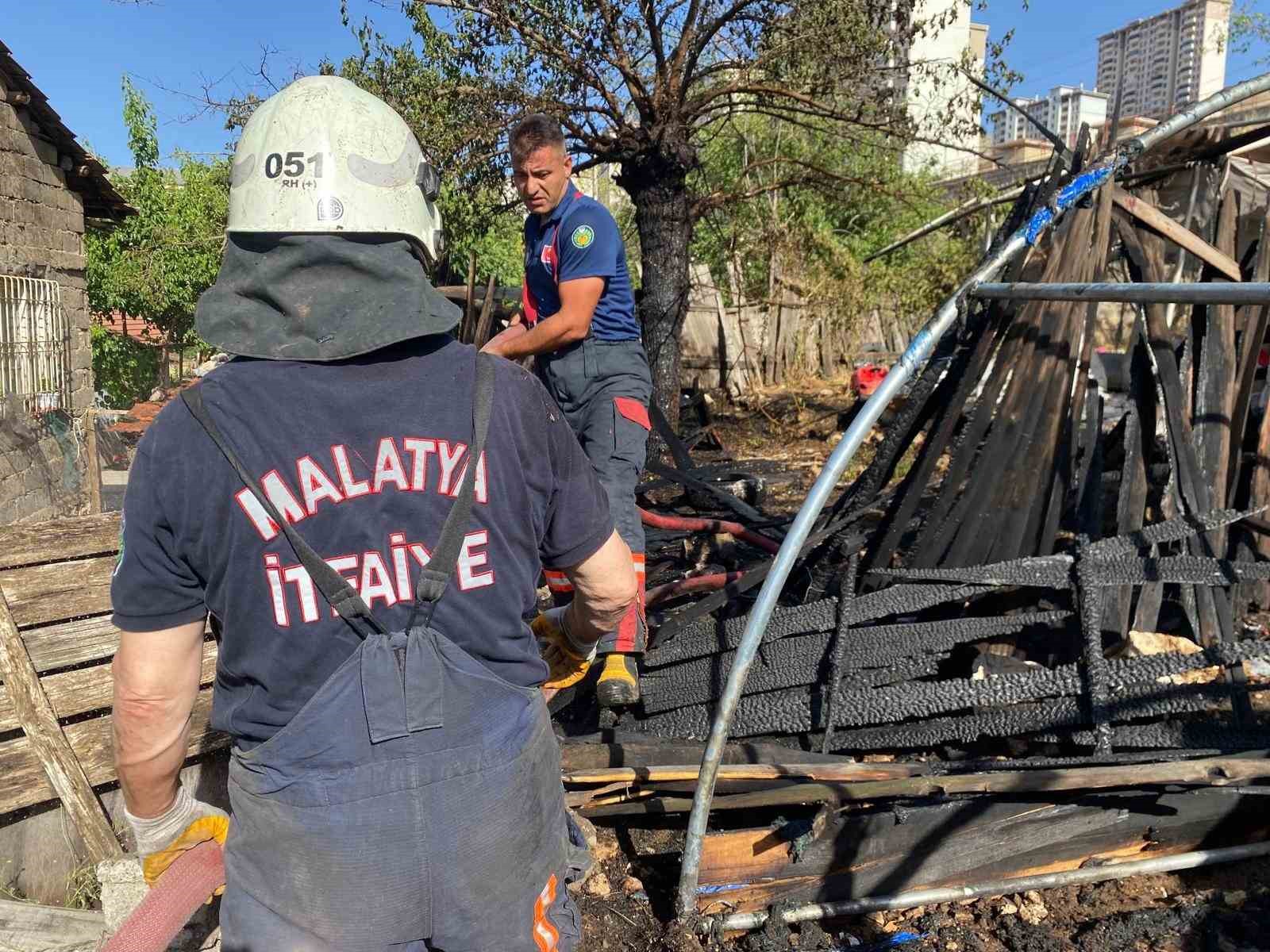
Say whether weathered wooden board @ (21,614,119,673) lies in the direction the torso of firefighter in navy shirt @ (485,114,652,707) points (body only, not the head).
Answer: yes

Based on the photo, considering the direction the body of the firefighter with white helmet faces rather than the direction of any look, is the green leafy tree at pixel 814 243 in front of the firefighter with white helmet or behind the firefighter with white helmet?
in front

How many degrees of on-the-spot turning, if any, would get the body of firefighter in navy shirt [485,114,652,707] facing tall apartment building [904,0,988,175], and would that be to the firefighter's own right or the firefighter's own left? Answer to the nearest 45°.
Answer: approximately 180°

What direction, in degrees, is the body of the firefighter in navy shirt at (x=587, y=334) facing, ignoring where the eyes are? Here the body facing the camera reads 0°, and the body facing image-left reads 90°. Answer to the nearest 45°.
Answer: approximately 45°

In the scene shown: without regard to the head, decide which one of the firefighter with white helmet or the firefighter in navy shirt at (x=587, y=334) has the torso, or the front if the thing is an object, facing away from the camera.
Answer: the firefighter with white helmet

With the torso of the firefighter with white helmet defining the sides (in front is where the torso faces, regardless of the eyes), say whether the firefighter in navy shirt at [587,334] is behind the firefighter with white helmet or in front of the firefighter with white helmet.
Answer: in front

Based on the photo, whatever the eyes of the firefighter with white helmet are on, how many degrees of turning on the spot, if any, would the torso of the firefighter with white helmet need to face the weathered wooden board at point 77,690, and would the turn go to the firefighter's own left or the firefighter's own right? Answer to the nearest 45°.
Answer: approximately 45° to the firefighter's own left

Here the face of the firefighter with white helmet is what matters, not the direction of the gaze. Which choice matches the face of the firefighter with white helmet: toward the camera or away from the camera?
away from the camera

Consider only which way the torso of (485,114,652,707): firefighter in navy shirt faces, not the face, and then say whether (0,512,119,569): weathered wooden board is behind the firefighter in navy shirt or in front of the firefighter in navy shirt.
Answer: in front

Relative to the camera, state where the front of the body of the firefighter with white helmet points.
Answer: away from the camera

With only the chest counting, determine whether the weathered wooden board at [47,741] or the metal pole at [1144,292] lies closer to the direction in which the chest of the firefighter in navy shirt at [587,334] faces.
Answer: the weathered wooden board

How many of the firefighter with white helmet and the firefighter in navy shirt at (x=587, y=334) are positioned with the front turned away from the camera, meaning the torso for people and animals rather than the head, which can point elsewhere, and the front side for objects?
1
